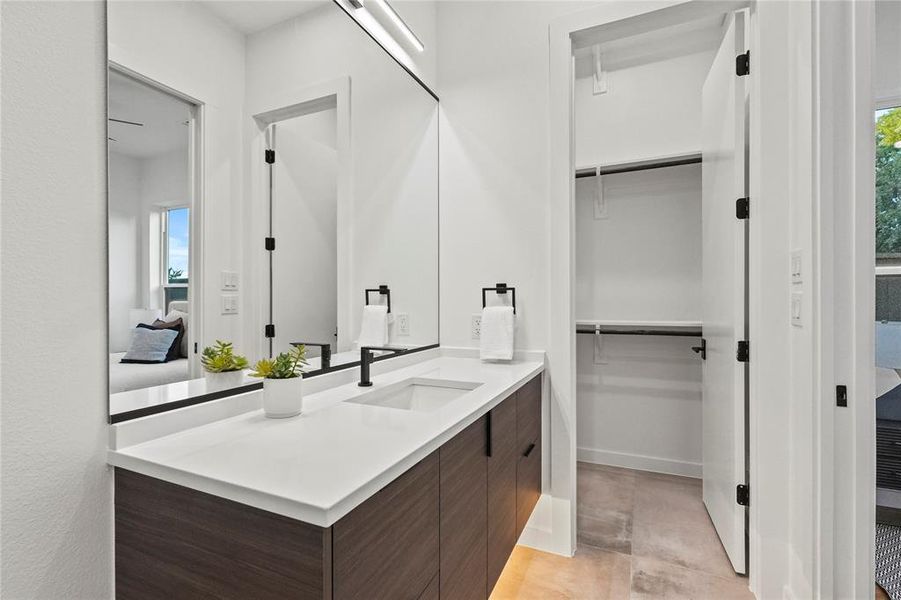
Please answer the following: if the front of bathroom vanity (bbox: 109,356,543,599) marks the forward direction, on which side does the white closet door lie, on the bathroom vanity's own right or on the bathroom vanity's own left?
on the bathroom vanity's own left

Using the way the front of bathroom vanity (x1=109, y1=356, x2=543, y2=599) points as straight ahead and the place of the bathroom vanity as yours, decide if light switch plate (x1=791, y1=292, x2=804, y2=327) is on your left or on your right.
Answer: on your left

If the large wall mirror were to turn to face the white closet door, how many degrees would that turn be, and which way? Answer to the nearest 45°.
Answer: approximately 45° to its left

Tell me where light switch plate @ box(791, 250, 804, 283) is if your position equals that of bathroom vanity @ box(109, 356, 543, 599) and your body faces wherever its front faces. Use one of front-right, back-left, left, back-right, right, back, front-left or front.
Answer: front-left

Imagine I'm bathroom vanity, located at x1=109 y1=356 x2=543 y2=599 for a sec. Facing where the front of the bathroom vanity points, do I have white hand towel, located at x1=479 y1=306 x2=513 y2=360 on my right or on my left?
on my left

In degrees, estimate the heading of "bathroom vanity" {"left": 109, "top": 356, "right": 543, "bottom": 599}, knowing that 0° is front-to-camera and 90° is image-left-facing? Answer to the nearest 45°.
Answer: approximately 315°

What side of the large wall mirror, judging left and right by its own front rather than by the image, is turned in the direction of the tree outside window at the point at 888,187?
front

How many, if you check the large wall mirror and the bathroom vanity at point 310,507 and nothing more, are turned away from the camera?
0

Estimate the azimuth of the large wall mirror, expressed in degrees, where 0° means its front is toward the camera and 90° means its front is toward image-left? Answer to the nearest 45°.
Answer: approximately 315°
